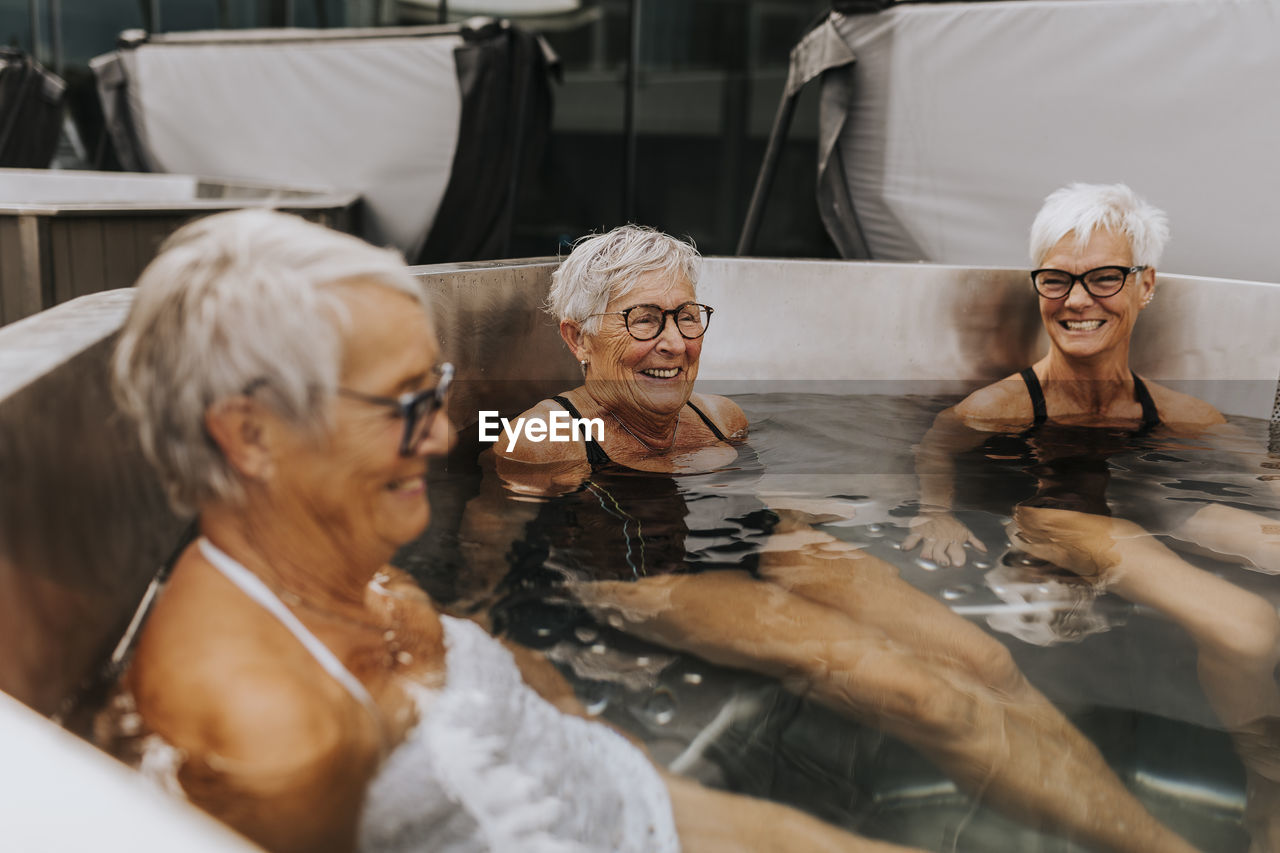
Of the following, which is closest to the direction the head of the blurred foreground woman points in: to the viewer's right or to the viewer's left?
to the viewer's right

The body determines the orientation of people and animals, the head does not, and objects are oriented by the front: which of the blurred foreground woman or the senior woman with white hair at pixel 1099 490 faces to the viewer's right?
the blurred foreground woman

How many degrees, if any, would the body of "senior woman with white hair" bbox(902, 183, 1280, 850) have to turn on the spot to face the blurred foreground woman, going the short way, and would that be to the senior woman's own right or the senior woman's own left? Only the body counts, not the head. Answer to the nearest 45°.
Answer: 0° — they already face them

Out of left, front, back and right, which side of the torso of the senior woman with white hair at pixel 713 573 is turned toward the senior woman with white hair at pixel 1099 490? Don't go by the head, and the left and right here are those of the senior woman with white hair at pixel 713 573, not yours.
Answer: left

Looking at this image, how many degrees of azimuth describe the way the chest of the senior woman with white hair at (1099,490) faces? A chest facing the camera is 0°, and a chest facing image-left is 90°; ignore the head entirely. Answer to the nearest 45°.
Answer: approximately 0°

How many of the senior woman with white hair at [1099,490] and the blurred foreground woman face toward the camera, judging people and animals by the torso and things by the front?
1

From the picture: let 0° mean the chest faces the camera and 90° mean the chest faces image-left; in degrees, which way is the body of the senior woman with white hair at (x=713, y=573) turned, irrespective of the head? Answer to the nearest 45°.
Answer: approximately 315°

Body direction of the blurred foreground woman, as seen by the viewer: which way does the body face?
to the viewer's right
